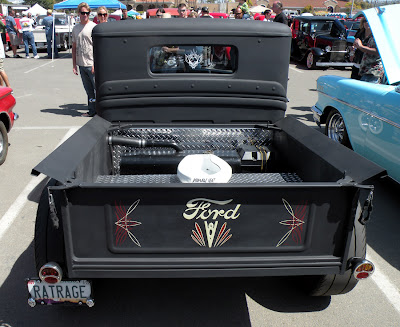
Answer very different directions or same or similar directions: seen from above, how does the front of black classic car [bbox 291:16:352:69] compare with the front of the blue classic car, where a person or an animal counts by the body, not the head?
very different directions

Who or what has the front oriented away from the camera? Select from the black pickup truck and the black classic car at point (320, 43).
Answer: the black pickup truck

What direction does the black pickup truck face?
away from the camera

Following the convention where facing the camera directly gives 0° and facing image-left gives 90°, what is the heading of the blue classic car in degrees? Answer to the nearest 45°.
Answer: approximately 135°

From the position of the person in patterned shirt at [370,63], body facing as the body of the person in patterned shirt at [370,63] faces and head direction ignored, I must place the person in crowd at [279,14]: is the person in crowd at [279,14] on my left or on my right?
on my right

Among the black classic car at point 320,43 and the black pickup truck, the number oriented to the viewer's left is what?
0

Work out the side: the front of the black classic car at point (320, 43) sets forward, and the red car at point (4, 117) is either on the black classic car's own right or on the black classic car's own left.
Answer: on the black classic car's own right

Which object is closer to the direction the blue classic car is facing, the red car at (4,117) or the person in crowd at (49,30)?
the person in crowd
